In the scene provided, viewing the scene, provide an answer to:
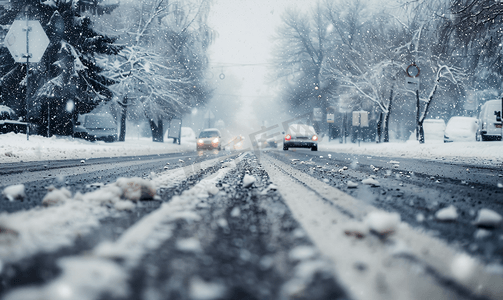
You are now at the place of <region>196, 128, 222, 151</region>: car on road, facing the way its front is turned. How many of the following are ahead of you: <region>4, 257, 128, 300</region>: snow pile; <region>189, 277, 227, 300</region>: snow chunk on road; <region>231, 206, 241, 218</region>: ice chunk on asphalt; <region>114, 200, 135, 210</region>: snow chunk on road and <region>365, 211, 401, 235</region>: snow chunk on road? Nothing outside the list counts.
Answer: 5

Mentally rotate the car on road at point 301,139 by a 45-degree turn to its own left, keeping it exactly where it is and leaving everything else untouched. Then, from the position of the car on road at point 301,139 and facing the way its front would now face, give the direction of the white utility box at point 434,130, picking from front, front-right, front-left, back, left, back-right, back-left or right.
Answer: right

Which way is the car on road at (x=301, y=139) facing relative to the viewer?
away from the camera

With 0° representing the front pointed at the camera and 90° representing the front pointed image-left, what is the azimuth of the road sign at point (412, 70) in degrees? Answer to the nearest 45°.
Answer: approximately 0°

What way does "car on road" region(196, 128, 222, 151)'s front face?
toward the camera

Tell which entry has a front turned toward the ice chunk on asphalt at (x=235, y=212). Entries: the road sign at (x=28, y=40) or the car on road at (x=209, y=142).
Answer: the car on road

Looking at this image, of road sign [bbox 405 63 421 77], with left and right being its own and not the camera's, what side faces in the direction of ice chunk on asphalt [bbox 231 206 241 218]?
front

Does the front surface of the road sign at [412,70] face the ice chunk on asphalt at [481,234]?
yes

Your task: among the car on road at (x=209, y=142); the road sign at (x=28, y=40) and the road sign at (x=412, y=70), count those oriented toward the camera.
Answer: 2

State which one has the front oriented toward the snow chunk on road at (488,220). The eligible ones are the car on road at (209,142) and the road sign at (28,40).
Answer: the car on road

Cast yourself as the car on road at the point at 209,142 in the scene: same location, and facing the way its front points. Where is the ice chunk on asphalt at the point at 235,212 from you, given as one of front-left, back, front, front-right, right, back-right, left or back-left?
front

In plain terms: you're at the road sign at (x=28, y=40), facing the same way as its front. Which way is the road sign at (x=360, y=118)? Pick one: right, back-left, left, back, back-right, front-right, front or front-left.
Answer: right

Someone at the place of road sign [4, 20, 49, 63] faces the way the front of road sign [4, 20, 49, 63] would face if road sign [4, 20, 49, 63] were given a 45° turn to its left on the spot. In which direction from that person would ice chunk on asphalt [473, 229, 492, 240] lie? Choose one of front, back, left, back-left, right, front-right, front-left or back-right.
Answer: back-left

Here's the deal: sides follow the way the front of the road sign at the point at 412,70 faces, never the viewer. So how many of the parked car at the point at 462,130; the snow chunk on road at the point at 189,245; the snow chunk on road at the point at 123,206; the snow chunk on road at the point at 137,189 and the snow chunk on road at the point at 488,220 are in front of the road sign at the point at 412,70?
4

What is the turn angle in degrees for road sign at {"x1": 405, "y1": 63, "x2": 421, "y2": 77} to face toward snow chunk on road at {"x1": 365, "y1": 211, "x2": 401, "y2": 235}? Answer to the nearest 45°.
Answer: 0° — it already faces it

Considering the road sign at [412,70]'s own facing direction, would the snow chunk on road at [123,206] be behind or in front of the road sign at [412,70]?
in front

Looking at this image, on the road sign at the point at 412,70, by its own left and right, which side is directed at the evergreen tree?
right

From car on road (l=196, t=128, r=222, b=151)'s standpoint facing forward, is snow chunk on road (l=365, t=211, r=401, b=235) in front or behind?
in front

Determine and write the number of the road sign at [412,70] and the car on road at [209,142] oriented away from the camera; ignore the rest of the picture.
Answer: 0

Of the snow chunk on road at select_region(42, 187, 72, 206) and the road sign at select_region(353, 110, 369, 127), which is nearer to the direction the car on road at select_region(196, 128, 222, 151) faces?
the snow chunk on road
